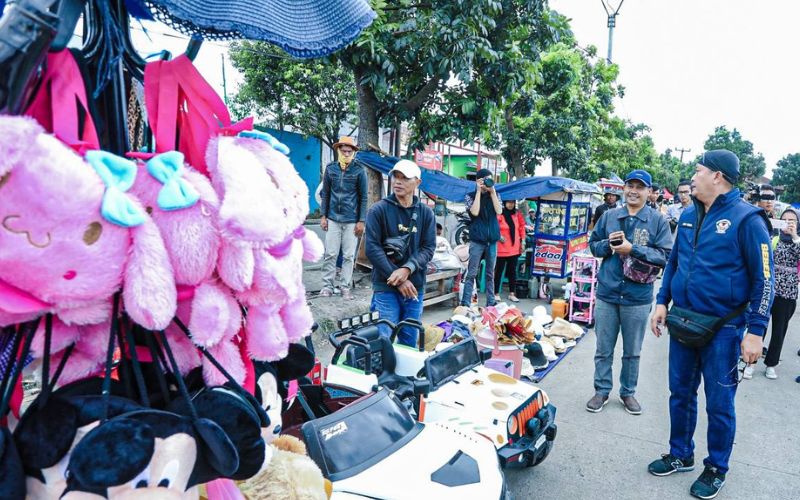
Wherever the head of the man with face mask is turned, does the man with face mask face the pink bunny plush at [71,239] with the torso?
yes

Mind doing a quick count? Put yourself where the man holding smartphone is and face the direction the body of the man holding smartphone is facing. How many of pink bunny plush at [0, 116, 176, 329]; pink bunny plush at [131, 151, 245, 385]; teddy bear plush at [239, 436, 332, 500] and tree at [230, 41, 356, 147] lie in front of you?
3

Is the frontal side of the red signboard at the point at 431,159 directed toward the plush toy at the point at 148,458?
yes

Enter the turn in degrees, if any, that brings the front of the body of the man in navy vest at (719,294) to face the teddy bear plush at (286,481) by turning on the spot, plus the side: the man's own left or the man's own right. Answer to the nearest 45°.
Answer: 0° — they already face it

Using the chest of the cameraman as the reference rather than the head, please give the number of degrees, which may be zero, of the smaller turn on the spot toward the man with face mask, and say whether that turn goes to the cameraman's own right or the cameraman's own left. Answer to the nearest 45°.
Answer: approximately 45° to the cameraman's own right

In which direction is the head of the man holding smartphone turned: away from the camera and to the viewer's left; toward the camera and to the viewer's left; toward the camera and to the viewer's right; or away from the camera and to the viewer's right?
toward the camera and to the viewer's left

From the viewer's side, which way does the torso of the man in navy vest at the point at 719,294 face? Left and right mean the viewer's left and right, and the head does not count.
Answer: facing the viewer and to the left of the viewer
